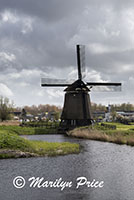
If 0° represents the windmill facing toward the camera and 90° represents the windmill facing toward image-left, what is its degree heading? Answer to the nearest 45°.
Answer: approximately 0°
